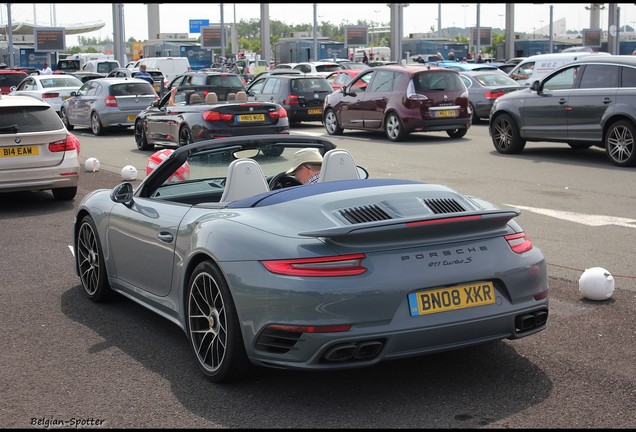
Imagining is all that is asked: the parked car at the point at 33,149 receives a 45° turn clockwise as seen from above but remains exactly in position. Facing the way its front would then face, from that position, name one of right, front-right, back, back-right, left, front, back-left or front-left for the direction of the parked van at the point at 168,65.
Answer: front-left

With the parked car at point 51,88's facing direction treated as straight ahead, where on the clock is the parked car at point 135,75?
the parked car at point 135,75 is roughly at 2 o'clock from the parked car at point 51,88.

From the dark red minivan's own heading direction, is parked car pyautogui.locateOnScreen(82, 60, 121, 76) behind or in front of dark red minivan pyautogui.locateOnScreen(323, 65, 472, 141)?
in front

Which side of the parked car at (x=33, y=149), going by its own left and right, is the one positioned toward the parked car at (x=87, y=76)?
front

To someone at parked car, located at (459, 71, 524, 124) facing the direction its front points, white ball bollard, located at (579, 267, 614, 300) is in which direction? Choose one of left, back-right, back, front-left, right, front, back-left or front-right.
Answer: back-left

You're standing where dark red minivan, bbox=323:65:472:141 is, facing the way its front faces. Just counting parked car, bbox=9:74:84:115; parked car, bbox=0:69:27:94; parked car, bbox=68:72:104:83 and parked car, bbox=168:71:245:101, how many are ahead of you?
4

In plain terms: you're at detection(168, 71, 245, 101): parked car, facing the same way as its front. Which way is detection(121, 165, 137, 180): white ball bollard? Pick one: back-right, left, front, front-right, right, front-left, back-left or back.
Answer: back-left

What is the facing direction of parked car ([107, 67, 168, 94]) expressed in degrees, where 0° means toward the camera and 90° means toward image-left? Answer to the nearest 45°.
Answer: approximately 135°

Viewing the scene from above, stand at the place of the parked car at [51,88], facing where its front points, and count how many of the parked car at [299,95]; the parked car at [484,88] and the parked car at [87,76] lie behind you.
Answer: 2

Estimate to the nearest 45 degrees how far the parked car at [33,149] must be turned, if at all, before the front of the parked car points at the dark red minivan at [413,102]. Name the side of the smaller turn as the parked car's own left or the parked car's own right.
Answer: approximately 45° to the parked car's own right

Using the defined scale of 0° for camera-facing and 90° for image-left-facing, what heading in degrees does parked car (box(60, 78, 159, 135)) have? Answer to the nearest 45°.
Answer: approximately 135°

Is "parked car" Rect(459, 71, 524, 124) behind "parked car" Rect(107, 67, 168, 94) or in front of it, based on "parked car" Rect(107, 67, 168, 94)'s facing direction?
behind

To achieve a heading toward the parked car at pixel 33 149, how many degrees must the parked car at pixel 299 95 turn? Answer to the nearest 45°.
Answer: approximately 135° to its left

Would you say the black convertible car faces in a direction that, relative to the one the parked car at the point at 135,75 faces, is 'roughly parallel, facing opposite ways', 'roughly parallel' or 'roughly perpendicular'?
roughly parallel

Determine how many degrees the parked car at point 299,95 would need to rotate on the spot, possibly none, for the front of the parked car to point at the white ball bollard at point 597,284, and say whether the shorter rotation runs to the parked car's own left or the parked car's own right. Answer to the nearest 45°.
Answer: approximately 135° to the parked car's own left
